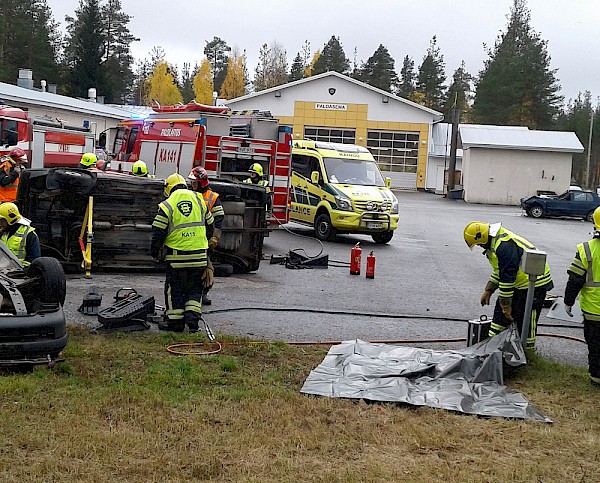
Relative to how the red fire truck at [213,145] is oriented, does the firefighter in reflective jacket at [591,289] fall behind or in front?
behind

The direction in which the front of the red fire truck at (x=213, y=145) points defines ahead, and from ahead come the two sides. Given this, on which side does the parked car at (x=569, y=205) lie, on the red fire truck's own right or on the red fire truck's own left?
on the red fire truck's own right

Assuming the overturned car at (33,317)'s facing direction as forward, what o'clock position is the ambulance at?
The ambulance is roughly at 7 o'clock from the overturned car.

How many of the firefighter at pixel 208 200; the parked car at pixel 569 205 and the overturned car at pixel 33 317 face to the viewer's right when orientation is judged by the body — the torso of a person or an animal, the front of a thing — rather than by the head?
0

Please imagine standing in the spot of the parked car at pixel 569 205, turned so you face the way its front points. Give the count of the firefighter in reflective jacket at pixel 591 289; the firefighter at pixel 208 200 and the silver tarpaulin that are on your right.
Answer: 0

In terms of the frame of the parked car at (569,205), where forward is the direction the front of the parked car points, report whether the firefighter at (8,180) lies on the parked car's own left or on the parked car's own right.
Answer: on the parked car's own left

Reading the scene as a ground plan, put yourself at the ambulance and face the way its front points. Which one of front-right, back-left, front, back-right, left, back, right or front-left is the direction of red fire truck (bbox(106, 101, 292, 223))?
right

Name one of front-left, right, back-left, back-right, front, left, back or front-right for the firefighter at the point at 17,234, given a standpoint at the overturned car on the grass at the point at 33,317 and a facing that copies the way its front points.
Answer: back

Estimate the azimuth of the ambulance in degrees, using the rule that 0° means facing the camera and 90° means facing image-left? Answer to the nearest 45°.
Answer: approximately 315°

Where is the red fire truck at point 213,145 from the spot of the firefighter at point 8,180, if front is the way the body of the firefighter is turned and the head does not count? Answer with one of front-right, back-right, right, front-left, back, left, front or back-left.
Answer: front-left

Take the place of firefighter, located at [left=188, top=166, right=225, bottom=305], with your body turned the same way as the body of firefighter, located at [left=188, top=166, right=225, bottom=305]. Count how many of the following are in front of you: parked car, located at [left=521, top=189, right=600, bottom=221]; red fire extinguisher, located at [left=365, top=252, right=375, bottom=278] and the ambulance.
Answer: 0

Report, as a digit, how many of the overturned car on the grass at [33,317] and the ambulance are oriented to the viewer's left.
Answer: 0

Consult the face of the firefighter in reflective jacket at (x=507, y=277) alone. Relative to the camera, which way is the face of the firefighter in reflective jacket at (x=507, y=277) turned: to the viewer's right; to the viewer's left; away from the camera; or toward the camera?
to the viewer's left

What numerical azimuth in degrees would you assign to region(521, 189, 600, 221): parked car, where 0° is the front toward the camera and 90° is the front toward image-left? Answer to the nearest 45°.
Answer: approximately 90°
